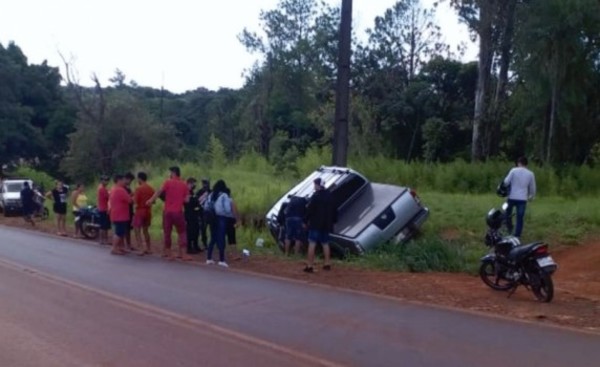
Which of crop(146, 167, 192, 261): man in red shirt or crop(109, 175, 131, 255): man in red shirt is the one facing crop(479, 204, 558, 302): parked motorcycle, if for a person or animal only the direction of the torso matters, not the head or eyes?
crop(109, 175, 131, 255): man in red shirt

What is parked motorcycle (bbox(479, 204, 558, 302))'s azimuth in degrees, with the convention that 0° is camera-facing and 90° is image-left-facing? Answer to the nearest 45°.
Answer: approximately 135°

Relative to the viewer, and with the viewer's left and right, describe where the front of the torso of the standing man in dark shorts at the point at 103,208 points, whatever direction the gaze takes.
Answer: facing to the right of the viewer

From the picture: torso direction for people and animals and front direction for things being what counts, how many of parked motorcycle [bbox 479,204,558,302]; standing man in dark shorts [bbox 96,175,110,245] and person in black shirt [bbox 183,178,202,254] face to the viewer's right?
2

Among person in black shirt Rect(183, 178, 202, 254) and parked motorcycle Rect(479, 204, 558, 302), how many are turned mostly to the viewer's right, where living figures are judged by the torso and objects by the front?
1

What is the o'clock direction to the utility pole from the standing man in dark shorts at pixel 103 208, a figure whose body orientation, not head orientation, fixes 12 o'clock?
The utility pole is roughly at 1 o'clock from the standing man in dark shorts.

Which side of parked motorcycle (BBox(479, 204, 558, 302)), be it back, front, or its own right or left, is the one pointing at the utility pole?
front
